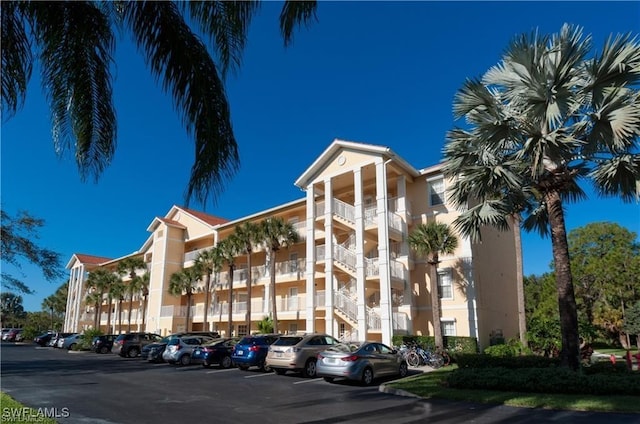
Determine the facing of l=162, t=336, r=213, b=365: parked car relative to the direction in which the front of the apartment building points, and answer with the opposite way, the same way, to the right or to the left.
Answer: the opposite way

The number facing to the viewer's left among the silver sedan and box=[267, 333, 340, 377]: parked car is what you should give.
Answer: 0

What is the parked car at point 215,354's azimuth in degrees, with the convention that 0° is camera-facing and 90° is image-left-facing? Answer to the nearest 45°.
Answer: approximately 225°

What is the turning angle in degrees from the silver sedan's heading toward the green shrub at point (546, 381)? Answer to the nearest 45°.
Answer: approximately 90° to its right

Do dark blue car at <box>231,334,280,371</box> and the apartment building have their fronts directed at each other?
yes

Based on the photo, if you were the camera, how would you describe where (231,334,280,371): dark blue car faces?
facing away from the viewer and to the right of the viewer

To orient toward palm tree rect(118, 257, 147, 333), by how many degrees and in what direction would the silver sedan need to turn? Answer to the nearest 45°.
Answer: approximately 90° to its left

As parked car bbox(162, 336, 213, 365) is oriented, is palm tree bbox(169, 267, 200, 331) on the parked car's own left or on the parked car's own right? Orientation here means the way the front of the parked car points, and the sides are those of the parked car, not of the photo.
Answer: on the parked car's own left

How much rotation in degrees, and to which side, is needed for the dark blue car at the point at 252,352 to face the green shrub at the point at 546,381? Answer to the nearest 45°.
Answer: approximately 90° to its right

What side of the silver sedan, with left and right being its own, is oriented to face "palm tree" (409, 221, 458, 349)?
front

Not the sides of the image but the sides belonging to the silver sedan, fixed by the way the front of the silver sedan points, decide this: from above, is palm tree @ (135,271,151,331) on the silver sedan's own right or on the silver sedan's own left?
on the silver sedan's own left

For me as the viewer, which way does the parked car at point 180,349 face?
facing away from the viewer and to the right of the viewer

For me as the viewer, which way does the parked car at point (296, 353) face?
facing away from the viewer and to the right of the viewer
